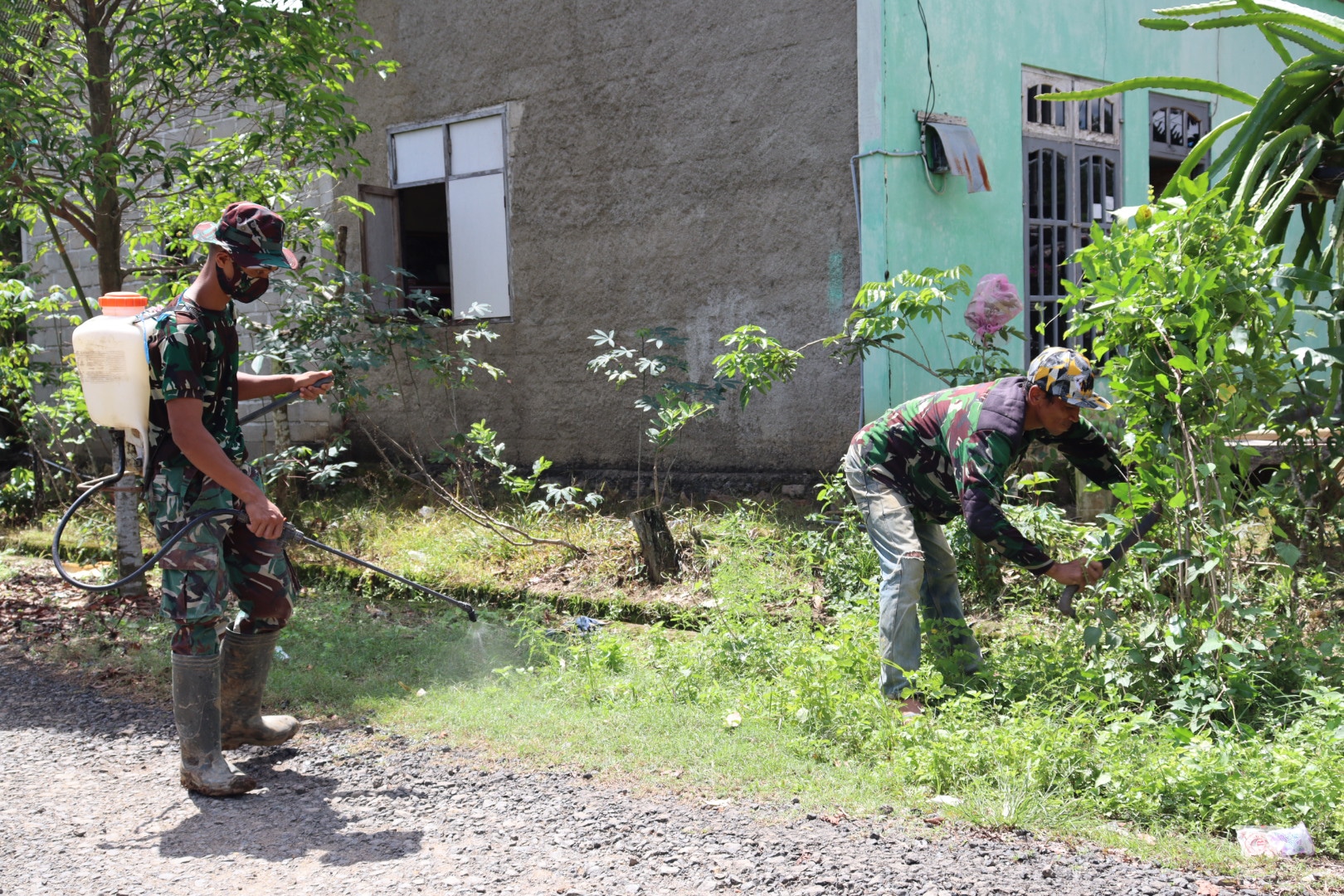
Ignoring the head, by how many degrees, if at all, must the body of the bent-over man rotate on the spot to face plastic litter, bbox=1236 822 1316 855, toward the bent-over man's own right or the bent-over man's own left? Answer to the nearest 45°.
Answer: approximately 45° to the bent-over man's own right

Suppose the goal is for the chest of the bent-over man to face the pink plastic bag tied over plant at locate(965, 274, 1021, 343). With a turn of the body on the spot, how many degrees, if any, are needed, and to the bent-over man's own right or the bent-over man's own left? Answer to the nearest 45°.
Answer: approximately 90° to the bent-over man's own left

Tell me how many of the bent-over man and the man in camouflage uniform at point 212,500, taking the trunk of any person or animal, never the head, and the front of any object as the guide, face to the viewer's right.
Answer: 2

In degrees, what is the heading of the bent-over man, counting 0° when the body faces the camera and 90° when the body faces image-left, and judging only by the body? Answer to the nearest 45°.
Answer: approximately 270°

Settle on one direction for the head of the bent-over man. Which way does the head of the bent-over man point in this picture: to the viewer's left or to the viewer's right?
to the viewer's right

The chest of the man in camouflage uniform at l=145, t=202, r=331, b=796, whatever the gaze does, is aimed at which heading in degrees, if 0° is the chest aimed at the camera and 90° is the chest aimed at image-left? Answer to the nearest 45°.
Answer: approximately 270°

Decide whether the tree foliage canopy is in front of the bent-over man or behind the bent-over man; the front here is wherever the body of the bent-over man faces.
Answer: behind
